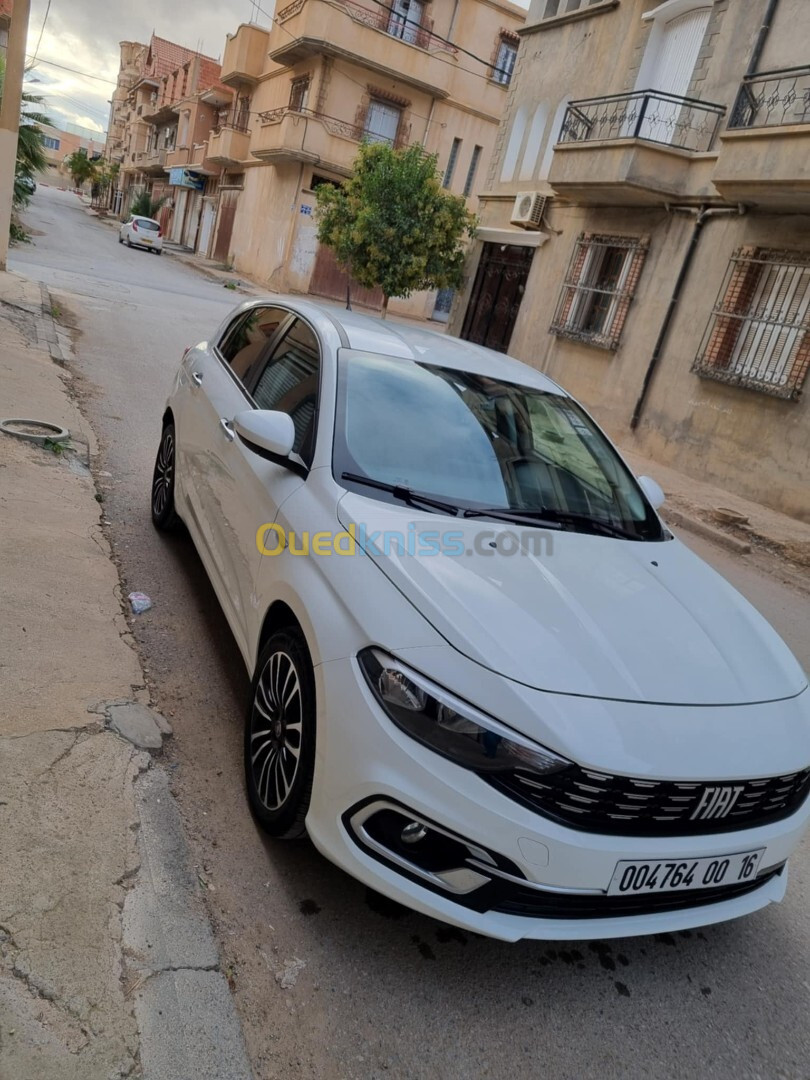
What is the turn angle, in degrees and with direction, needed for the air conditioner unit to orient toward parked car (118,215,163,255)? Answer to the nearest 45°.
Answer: approximately 90° to its right

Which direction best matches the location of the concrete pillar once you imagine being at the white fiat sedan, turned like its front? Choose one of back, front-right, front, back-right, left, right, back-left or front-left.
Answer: back

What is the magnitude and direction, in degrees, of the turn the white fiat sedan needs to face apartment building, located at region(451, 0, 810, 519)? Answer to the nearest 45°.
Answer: approximately 135° to its left

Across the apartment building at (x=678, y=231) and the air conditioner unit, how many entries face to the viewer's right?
0

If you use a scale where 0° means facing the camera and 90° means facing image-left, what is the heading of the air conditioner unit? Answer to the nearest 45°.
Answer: approximately 45°

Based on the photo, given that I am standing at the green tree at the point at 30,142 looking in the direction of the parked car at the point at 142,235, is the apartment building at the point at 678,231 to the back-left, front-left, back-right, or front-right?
back-right

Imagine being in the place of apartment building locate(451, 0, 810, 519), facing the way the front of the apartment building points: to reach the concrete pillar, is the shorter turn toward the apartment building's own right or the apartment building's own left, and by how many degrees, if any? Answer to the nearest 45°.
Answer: approximately 45° to the apartment building's own right

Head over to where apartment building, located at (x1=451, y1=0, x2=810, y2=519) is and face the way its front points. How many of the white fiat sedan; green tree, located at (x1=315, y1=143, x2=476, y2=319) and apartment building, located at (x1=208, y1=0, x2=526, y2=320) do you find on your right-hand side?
2

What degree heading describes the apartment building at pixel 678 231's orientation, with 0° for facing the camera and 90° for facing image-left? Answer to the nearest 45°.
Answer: approximately 45°

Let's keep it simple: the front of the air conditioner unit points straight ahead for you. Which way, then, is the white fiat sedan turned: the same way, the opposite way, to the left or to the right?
to the left

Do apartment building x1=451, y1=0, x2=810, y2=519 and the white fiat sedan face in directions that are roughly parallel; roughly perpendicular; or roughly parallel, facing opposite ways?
roughly perpendicular

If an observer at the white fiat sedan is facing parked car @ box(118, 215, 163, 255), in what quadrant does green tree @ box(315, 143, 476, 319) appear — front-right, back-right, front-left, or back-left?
front-right

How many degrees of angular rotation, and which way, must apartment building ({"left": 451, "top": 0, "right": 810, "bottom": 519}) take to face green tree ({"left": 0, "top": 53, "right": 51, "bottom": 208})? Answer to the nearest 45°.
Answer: approximately 45° to its right

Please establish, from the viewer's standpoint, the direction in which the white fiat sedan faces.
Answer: facing the viewer and to the right of the viewer

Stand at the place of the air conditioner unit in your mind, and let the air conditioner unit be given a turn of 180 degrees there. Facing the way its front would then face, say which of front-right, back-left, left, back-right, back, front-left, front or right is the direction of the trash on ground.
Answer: back-right
